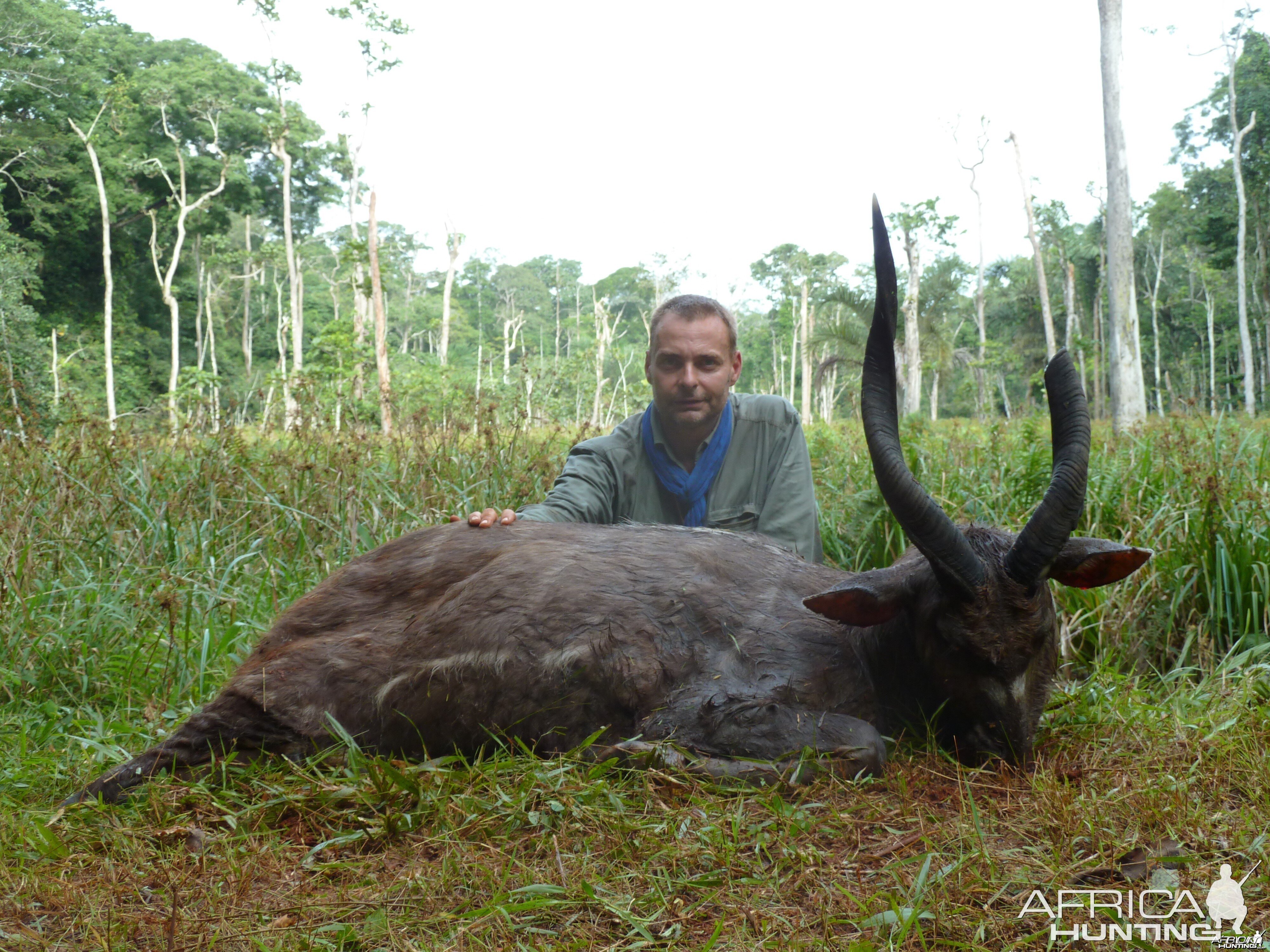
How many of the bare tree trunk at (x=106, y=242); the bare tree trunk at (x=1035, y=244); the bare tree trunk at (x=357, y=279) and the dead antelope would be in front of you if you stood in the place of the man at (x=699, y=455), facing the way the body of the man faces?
1

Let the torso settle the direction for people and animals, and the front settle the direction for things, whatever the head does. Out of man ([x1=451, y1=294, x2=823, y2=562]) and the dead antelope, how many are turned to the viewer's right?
1

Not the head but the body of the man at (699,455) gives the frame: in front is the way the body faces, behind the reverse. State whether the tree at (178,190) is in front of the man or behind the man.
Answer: behind

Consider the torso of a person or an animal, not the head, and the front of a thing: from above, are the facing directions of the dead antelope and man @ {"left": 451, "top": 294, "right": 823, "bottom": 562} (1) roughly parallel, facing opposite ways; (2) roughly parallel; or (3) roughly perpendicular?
roughly perpendicular

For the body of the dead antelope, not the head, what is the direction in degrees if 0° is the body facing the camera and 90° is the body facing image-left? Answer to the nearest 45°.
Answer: approximately 270°

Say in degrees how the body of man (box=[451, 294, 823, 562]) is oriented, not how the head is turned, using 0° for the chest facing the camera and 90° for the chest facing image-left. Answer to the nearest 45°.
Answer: approximately 0°

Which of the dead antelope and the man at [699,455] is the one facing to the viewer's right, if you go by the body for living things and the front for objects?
the dead antelope
